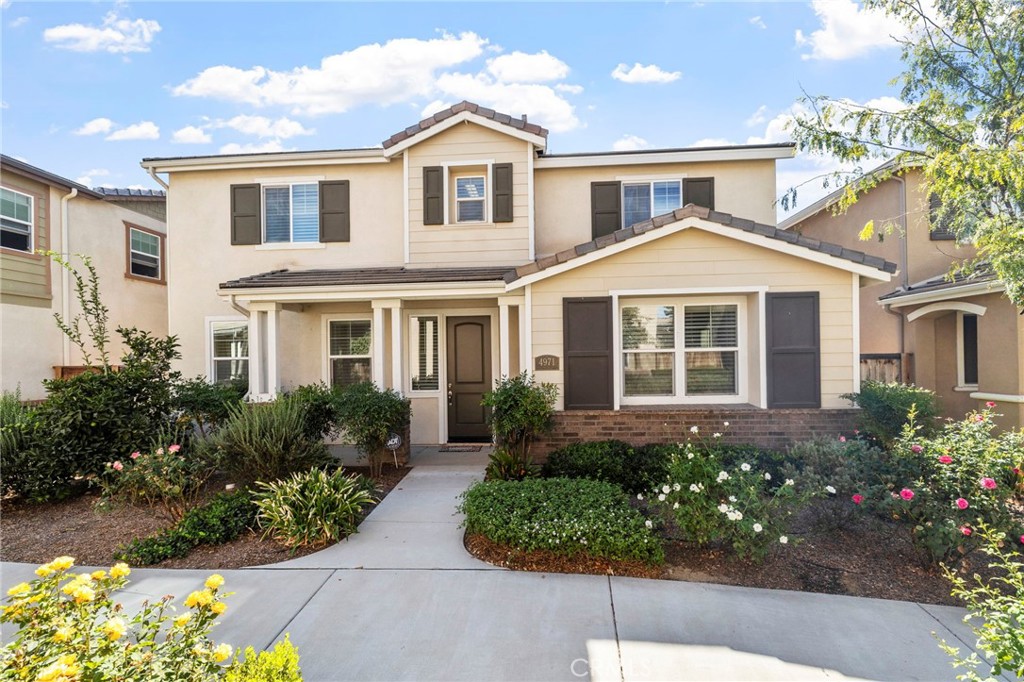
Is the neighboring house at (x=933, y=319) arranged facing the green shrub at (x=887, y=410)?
yes

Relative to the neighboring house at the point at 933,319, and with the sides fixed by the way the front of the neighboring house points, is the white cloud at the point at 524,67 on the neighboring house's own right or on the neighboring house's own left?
on the neighboring house's own right

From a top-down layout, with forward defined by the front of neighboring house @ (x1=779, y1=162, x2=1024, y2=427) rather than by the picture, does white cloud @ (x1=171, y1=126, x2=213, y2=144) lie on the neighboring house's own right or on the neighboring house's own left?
on the neighboring house's own right

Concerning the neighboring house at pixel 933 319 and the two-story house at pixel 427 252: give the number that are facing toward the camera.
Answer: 2

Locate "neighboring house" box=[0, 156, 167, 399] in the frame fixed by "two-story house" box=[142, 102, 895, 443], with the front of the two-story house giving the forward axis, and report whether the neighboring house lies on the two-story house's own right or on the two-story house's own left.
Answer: on the two-story house's own right

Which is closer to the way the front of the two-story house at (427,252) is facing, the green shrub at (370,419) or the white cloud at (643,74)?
the green shrub

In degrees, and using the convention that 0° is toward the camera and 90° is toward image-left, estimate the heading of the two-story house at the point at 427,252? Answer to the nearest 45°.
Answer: approximately 0°

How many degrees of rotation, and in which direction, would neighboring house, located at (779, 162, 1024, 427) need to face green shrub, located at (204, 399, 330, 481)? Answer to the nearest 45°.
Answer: approximately 45° to its right

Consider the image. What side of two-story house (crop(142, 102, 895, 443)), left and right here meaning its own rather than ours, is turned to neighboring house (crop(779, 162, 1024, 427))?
left
